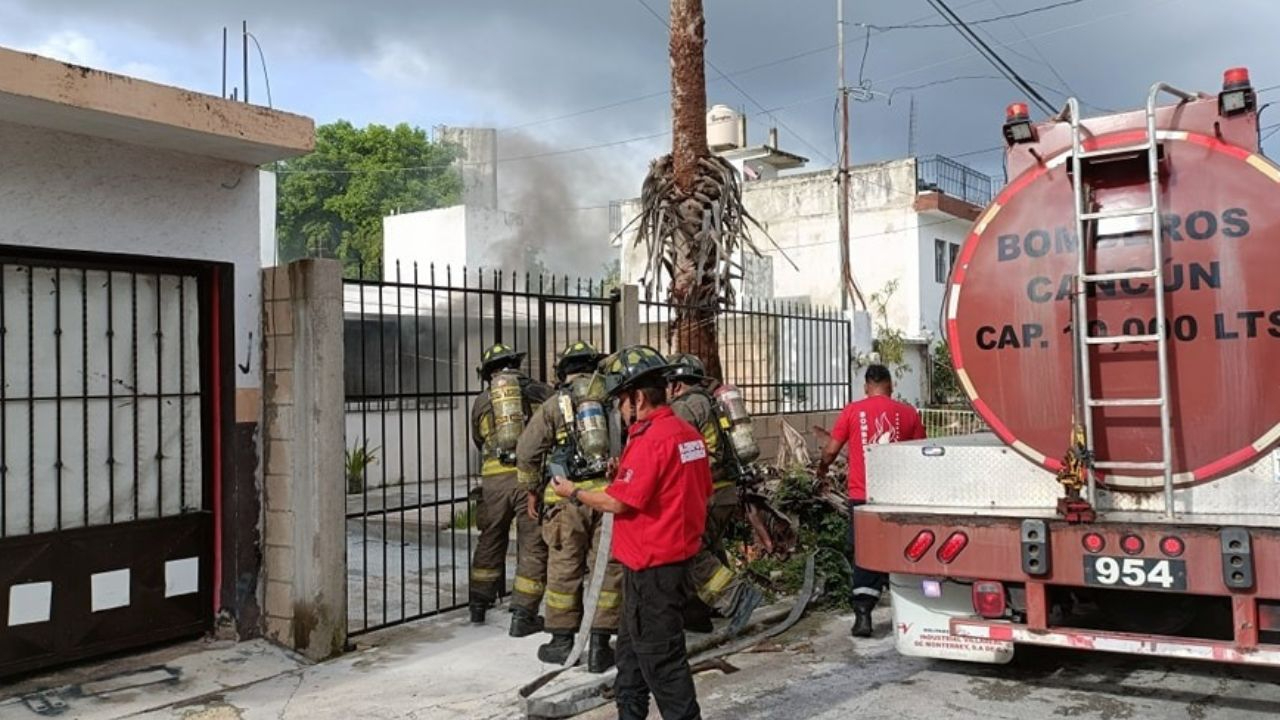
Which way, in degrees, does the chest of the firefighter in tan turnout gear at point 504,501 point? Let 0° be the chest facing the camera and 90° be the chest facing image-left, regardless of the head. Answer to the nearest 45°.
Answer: approximately 180°

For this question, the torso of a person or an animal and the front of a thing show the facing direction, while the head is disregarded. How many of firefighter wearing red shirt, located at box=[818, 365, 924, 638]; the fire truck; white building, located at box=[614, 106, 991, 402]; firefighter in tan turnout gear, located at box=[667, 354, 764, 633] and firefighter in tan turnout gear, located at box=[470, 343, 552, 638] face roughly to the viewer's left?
1

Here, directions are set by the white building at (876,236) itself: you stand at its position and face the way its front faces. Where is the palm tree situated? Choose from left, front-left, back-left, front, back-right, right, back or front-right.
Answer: front-right

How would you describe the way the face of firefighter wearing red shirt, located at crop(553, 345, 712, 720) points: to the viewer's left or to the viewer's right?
to the viewer's left

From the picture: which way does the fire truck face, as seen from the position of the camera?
facing away from the viewer

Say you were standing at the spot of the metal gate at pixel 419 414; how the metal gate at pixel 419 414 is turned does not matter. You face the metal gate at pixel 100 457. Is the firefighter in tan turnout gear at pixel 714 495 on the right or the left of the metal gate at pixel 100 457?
left

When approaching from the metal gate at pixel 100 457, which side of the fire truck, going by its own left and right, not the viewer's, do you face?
left

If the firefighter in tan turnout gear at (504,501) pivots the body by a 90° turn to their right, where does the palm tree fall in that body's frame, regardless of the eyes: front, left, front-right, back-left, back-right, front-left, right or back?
front-left
